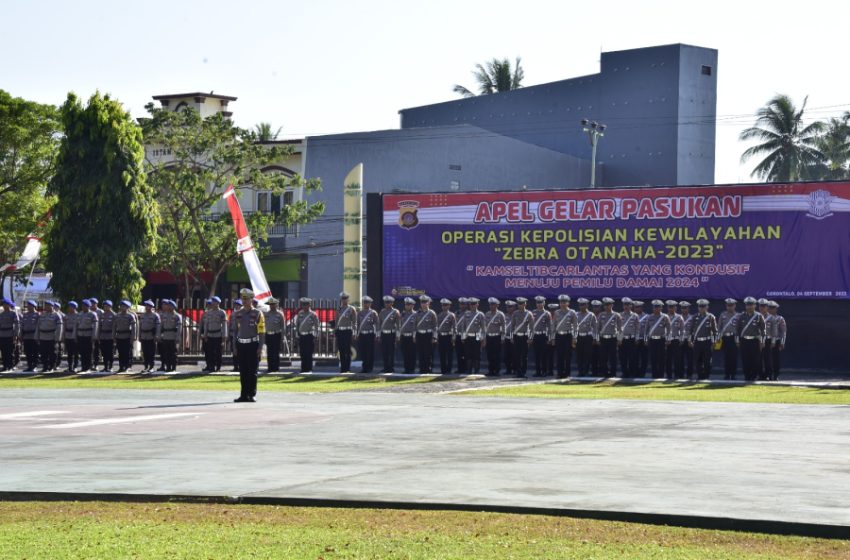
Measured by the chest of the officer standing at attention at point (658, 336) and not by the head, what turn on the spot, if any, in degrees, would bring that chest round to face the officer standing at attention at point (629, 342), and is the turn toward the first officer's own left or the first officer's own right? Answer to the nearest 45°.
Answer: approximately 90° to the first officer's own right

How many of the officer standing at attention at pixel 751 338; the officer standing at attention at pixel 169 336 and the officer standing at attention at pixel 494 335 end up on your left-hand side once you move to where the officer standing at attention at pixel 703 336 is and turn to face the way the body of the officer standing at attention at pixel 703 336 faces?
1

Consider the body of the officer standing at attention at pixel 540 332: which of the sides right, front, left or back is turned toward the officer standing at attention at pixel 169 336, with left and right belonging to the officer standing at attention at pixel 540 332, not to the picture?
right

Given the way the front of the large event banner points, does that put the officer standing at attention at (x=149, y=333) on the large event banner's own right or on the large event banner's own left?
on the large event banner's own right

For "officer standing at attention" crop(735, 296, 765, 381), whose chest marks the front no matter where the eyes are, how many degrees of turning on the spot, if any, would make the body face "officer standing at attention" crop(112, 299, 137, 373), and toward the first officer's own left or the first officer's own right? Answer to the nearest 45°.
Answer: approximately 90° to the first officer's own right

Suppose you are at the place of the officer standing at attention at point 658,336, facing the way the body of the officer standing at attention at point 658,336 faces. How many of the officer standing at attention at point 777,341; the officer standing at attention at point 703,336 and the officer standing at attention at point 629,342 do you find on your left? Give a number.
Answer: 2

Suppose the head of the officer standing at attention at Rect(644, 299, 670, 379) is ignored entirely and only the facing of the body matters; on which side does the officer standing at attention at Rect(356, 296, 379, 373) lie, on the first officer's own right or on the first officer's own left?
on the first officer's own right

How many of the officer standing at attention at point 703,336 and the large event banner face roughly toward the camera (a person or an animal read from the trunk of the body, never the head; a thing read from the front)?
2

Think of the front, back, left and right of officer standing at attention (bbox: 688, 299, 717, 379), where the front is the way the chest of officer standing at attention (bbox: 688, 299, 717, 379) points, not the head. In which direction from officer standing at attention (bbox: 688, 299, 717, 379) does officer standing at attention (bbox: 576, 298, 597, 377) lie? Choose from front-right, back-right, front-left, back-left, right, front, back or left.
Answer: right

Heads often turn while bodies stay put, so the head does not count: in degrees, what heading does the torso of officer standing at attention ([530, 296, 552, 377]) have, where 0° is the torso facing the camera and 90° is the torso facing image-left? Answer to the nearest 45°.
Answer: approximately 0°

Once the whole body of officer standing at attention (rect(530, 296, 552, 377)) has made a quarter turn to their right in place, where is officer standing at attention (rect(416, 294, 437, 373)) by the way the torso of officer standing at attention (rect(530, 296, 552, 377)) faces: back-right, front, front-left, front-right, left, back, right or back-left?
front

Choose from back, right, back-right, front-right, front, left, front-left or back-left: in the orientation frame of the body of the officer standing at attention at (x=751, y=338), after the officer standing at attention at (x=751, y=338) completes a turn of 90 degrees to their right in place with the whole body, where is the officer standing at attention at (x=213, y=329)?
front
